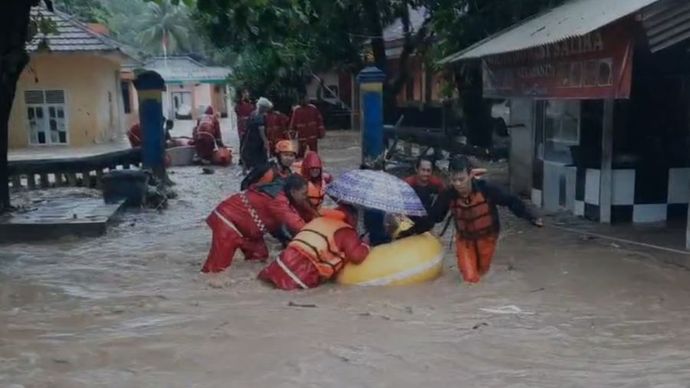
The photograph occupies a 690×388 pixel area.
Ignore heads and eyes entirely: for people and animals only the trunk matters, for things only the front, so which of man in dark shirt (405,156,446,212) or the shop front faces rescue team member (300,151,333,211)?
the shop front

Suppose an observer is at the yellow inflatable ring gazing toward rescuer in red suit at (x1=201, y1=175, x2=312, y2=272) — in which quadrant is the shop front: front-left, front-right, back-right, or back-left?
back-right

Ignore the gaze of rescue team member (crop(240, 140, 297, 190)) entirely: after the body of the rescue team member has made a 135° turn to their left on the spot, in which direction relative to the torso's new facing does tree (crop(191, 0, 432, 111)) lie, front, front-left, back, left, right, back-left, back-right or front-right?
front

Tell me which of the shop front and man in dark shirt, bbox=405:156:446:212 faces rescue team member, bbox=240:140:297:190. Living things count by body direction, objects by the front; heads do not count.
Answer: the shop front

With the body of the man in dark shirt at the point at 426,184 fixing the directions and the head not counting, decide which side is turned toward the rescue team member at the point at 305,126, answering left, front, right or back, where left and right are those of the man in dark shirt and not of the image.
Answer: back

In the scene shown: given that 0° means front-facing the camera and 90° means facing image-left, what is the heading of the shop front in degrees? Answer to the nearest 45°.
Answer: approximately 45°

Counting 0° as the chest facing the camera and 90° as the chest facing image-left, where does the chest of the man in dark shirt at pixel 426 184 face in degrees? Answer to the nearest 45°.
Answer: approximately 0°

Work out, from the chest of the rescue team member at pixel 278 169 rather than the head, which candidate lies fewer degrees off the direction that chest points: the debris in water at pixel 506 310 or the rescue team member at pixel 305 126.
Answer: the debris in water

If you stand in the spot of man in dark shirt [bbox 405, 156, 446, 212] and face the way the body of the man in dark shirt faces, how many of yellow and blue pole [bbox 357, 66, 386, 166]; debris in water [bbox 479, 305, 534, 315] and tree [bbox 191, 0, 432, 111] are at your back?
2

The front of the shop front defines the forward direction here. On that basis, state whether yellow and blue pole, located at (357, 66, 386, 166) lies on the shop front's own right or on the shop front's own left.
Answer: on the shop front's own right
